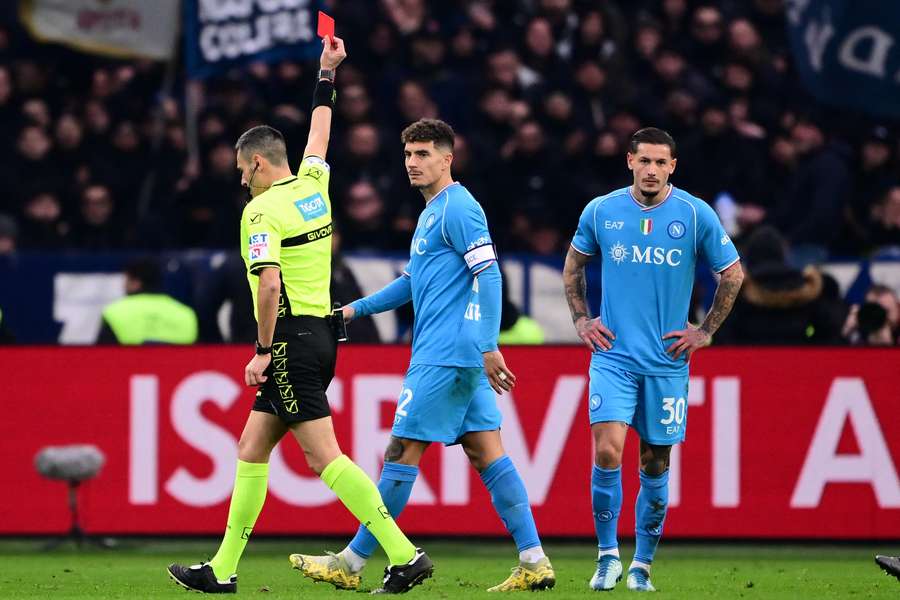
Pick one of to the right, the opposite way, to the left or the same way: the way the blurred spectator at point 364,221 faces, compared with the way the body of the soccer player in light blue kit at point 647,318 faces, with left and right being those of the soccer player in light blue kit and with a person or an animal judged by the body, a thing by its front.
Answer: the same way

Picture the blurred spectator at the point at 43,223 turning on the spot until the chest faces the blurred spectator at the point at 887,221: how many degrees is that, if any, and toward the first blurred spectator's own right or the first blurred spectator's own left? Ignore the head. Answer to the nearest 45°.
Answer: approximately 90° to the first blurred spectator's own left

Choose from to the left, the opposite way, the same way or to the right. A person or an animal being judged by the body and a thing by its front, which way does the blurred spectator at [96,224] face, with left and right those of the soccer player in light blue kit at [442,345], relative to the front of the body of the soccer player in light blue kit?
to the left

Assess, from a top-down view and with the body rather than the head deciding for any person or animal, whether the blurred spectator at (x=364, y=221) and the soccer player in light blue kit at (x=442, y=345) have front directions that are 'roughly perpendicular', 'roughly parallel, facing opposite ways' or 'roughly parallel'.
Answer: roughly perpendicular

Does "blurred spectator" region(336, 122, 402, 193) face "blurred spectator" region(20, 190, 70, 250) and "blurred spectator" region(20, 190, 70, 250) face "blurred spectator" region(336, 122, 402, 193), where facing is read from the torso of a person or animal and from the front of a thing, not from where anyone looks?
no

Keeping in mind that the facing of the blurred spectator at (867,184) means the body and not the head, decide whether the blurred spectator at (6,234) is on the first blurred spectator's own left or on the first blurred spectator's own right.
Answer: on the first blurred spectator's own right

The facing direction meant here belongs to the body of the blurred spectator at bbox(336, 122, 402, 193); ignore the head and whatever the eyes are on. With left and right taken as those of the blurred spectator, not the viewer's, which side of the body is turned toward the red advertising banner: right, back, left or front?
front

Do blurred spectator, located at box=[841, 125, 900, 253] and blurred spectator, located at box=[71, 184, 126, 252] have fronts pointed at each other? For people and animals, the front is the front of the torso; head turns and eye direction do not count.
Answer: no

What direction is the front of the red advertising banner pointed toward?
toward the camera

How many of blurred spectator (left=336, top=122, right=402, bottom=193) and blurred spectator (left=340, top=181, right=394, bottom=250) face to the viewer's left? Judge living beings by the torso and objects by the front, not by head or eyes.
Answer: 0

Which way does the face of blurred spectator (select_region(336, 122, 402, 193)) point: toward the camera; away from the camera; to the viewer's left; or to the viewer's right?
toward the camera

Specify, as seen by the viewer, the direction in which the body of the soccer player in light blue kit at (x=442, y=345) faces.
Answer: to the viewer's left

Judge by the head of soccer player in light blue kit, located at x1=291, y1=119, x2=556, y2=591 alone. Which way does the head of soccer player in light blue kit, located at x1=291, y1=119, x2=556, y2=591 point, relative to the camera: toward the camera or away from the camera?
toward the camera

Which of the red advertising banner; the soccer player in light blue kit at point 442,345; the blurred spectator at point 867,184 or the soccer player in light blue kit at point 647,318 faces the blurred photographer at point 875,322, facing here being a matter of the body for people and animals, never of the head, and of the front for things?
the blurred spectator at point 867,184

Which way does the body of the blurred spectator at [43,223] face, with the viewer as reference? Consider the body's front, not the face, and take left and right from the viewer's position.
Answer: facing the viewer

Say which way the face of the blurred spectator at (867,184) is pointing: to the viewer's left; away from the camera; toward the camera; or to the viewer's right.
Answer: toward the camera

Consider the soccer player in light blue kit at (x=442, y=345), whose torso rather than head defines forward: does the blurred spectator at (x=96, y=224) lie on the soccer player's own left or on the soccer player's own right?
on the soccer player's own right
